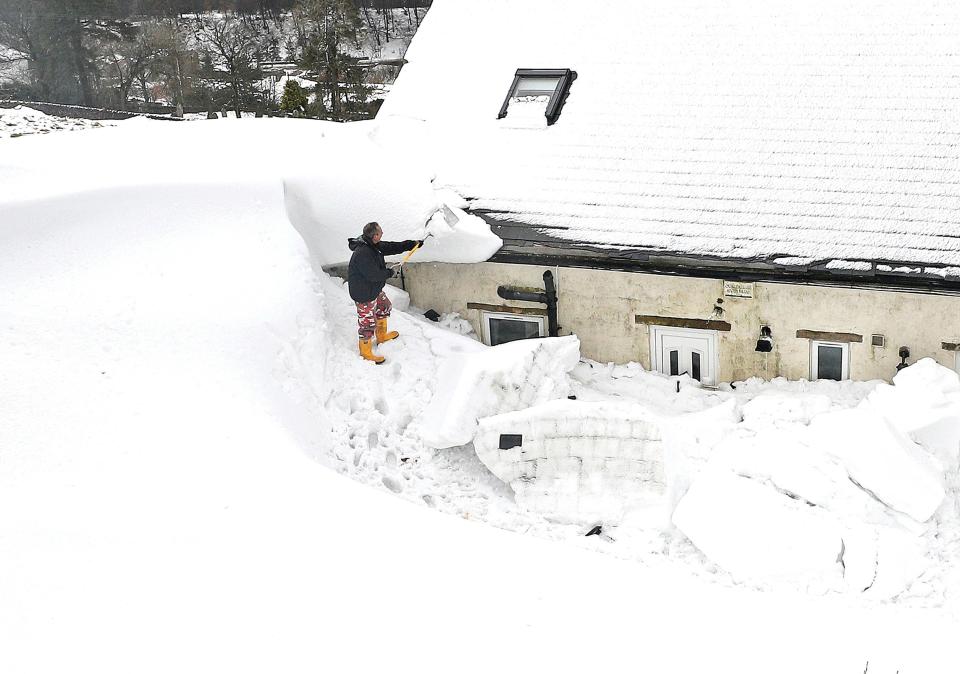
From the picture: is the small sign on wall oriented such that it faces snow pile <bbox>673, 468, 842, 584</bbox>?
yes

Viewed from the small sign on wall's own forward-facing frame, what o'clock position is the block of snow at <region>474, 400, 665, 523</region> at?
The block of snow is roughly at 1 o'clock from the small sign on wall.

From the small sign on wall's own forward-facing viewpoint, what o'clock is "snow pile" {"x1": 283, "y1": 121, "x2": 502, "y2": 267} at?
The snow pile is roughly at 3 o'clock from the small sign on wall.

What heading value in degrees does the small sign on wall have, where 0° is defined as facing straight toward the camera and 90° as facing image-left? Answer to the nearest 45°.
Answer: approximately 0°

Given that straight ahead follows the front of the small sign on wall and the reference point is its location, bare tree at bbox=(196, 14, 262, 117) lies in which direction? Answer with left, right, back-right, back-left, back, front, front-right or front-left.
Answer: back-right

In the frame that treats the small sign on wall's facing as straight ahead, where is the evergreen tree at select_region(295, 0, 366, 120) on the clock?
The evergreen tree is roughly at 5 o'clock from the small sign on wall.
